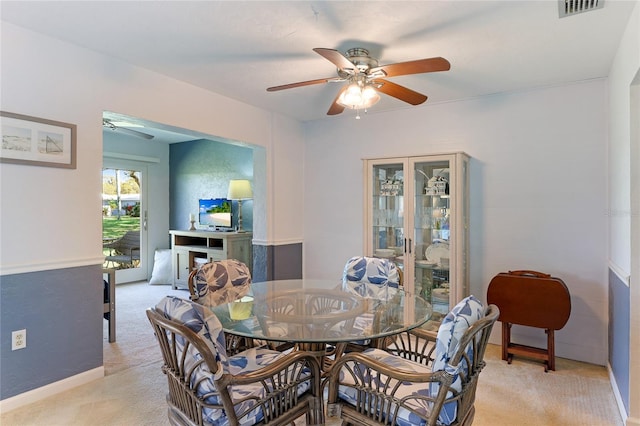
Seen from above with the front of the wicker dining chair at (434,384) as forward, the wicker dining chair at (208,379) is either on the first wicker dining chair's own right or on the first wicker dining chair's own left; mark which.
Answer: on the first wicker dining chair's own left

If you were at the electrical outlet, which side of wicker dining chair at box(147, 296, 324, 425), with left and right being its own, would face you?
left

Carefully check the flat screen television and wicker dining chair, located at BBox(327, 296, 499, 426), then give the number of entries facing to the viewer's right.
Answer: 0

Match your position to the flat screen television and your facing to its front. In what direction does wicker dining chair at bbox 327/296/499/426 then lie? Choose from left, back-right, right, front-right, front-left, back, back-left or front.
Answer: front-left

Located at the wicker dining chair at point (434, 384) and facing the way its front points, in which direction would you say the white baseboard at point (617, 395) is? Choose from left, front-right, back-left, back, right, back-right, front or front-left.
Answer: right

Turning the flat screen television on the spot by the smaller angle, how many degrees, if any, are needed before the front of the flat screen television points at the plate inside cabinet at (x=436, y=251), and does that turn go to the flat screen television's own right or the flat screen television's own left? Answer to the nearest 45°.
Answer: approximately 90° to the flat screen television's own left

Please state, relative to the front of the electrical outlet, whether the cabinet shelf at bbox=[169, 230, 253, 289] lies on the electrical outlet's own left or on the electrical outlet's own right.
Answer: on the electrical outlet's own left

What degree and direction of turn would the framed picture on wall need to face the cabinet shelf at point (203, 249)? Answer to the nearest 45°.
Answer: approximately 90° to its left

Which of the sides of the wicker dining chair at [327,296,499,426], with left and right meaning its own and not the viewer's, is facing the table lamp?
front

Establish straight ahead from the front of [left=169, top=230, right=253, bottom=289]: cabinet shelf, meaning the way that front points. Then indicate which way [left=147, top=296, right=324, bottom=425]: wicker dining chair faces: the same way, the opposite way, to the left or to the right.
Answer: the opposite way

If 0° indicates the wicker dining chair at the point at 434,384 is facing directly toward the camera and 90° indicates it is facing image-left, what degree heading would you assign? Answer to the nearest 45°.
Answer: approximately 135°

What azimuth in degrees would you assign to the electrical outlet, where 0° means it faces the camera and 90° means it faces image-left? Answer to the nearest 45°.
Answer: approximately 315°

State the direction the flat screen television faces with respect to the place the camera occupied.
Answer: facing the viewer and to the left of the viewer

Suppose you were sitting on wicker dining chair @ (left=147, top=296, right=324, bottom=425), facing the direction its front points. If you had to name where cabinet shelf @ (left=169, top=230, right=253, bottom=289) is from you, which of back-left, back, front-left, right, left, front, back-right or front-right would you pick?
front-left

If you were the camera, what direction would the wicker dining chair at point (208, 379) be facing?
facing away from the viewer and to the right of the viewer

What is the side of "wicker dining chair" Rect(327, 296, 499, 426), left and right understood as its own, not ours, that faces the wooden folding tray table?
right

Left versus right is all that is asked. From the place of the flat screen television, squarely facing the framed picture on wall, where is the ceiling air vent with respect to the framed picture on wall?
left

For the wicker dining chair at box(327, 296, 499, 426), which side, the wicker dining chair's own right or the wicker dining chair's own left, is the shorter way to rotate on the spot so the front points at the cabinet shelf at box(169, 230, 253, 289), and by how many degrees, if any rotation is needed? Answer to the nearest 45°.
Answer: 0° — it already faces it
